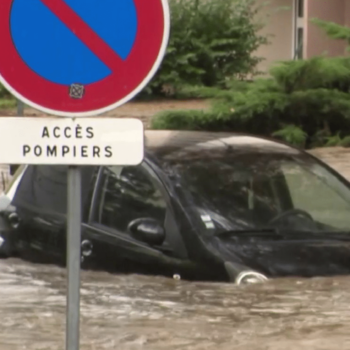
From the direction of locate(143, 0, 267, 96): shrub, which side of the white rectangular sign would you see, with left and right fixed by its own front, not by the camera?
back

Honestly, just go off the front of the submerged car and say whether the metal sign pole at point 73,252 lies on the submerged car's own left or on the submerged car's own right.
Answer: on the submerged car's own right

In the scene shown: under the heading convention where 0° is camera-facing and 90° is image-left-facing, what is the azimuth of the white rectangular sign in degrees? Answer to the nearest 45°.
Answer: approximately 0°

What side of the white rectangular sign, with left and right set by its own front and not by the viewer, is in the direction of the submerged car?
back

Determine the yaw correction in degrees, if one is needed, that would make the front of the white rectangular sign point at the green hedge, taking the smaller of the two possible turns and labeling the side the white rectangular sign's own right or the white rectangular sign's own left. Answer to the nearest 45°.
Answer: approximately 180°

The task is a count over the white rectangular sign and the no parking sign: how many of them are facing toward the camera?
2

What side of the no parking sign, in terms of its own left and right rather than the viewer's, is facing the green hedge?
back

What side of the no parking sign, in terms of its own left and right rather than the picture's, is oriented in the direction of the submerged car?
back

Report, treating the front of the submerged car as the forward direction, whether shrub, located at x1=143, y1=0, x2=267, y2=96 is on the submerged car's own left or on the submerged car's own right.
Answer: on the submerged car's own left

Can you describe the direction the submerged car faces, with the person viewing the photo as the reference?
facing the viewer and to the right of the viewer
